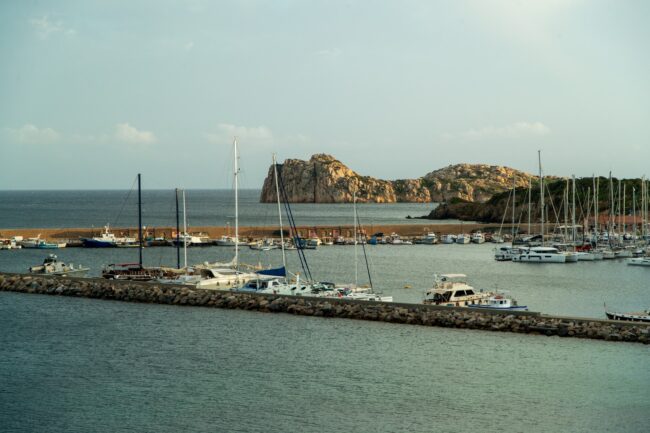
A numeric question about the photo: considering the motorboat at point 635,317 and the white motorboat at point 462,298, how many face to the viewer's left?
1

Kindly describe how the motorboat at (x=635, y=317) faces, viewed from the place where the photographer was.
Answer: facing to the left of the viewer

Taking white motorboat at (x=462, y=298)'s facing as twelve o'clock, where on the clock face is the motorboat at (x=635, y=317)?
The motorboat is roughly at 1 o'clock from the white motorboat.

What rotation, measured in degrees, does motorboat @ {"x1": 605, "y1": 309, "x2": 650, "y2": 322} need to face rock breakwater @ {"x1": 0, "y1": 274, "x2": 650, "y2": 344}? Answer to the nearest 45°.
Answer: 0° — it already faces it

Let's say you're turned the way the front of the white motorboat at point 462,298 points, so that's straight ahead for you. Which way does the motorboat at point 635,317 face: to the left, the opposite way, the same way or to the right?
the opposite way

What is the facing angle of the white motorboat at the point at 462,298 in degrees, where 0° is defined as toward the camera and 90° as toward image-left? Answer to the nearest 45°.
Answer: approximately 270°
